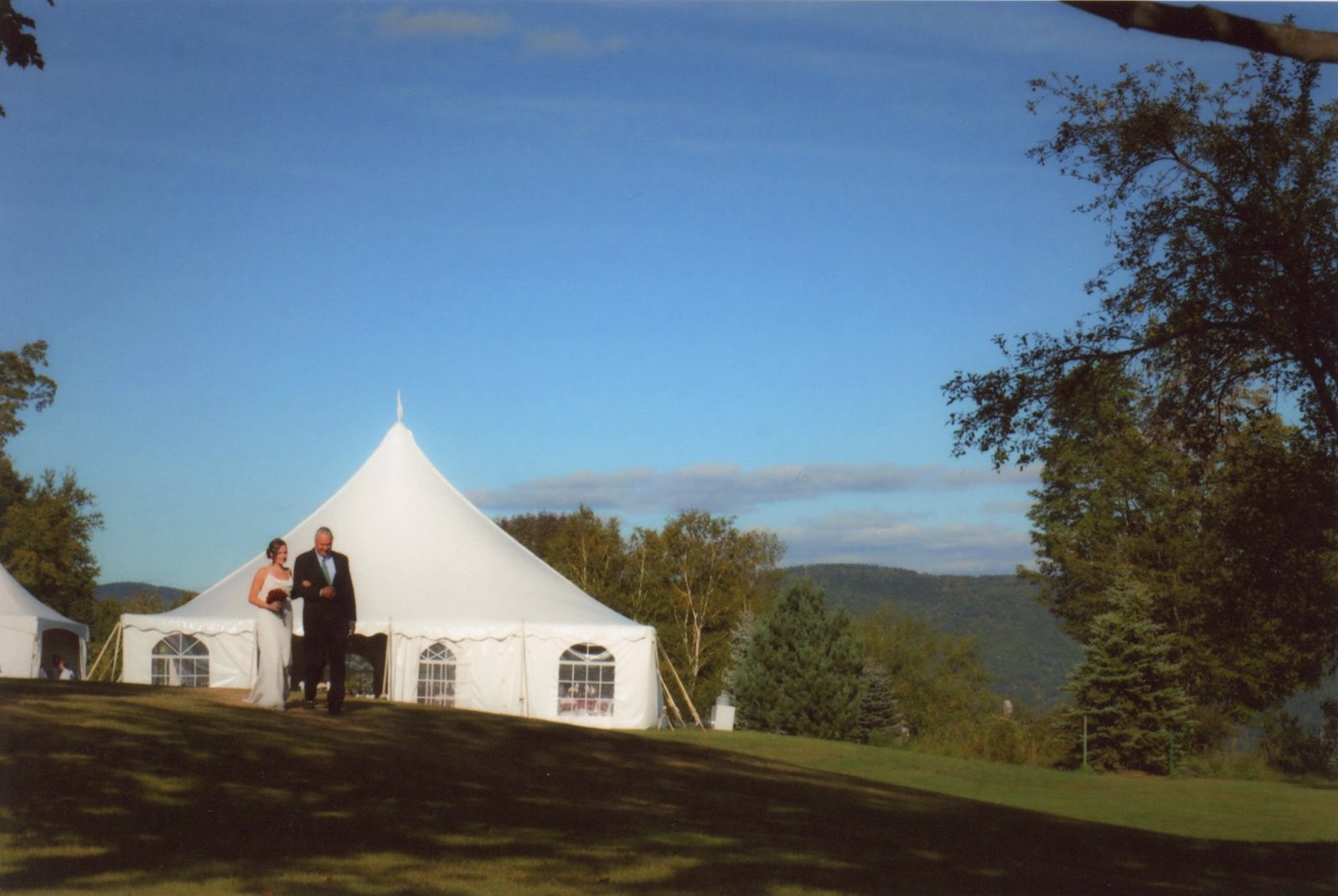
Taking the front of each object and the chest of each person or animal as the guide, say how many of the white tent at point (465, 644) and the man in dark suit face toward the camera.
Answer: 2

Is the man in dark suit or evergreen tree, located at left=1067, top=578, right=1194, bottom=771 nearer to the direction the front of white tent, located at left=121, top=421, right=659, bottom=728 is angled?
the man in dark suit

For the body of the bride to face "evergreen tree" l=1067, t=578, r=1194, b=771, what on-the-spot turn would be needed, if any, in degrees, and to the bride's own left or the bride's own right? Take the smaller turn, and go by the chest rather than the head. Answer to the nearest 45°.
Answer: approximately 90° to the bride's own left

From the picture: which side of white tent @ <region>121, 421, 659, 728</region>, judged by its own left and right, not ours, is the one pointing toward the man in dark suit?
front

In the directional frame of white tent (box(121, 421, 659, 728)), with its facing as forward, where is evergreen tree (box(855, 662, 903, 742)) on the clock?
The evergreen tree is roughly at 8 o'clock from the white tent.

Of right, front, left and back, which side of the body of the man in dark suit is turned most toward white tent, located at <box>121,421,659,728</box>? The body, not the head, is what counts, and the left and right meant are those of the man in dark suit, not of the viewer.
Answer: back

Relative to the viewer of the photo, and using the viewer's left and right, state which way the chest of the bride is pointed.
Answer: facing the viewer and to the right of the viewer

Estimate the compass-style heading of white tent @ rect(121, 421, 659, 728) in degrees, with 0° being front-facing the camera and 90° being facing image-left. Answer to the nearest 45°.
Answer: approximately 0°

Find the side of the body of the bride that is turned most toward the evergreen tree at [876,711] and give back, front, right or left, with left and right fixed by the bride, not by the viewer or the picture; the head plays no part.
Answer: left
